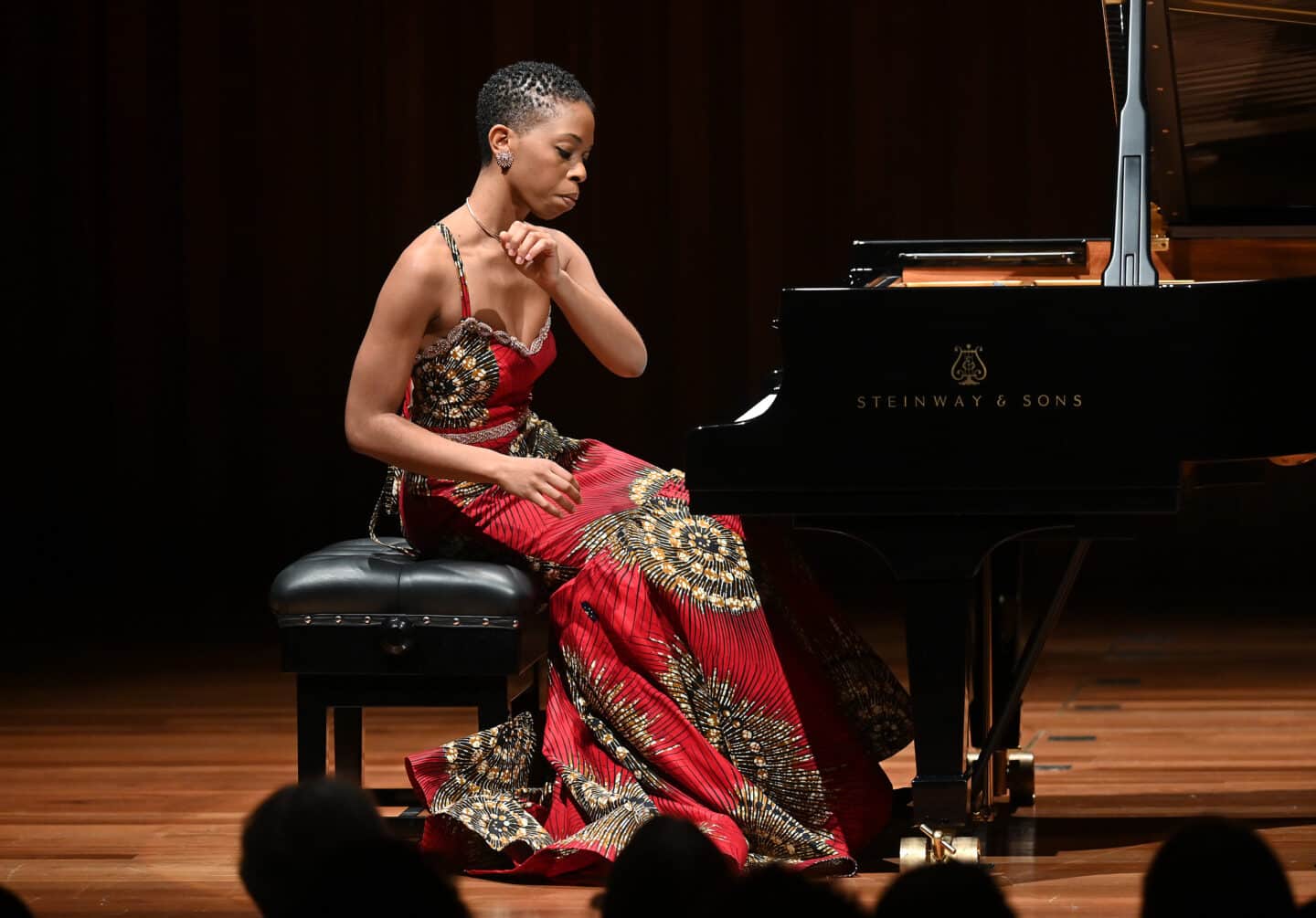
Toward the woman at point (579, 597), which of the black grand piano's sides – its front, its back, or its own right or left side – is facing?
front

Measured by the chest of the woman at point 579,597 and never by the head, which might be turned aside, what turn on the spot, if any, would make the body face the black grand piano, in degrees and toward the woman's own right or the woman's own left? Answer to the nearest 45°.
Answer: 0° — they already face it

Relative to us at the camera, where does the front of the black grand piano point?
facing to the left of the viewer

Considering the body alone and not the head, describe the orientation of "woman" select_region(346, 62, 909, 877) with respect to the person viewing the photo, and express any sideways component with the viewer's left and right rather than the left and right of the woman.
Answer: facing the viewer and to the right of the viewer

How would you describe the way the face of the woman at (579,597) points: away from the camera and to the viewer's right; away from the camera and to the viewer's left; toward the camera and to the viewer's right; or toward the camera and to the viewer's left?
toward the camera and to the viewer's right

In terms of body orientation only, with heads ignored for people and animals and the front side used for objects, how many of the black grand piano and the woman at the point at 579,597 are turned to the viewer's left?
1

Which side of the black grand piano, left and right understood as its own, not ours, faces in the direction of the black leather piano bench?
front
